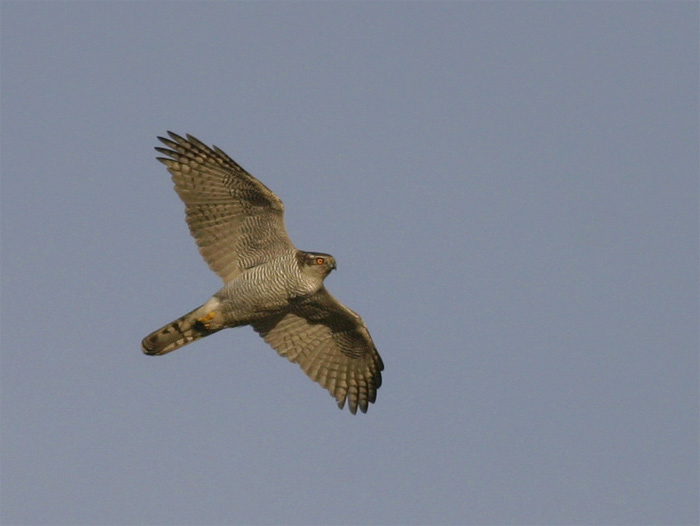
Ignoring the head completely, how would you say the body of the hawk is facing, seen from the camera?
to the viewer's right
